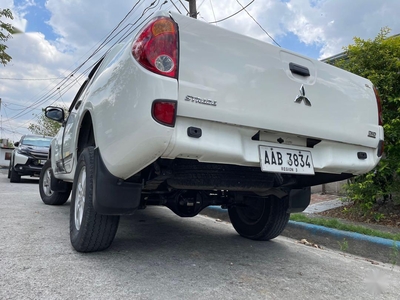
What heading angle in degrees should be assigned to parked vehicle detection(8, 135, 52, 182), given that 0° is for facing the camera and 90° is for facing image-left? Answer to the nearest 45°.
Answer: approximately 0°

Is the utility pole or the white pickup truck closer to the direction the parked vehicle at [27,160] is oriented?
the white pickup truck

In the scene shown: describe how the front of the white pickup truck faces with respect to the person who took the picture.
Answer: facing away from the viewer and to the left of the viewer

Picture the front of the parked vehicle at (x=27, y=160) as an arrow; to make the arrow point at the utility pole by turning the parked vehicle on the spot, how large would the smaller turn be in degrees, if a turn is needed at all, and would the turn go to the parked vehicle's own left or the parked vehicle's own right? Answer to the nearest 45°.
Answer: approximately 45° to the parked vehicle's own left

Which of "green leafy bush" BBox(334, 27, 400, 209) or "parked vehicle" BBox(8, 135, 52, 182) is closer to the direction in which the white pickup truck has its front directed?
the parked vehicle

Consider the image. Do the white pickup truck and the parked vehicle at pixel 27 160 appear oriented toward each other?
yes

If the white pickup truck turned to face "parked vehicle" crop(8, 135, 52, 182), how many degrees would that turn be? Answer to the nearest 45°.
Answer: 0° — it already faces it

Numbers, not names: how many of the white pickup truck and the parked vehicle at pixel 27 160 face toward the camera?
1

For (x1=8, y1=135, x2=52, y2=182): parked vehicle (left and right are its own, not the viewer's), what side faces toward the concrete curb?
front

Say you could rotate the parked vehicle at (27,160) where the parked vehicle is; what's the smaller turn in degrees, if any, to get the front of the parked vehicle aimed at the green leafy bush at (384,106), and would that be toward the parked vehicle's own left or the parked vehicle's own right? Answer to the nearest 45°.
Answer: approximately 45° to the parked vehicle's own left

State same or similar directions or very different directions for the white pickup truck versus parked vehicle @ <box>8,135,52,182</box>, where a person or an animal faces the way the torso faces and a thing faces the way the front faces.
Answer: very different directions

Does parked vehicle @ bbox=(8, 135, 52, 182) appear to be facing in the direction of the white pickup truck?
yes
